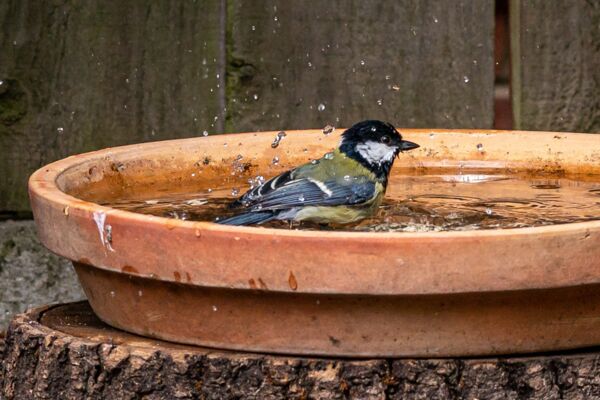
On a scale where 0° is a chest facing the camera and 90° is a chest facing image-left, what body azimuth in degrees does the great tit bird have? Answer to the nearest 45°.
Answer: approximately 270°

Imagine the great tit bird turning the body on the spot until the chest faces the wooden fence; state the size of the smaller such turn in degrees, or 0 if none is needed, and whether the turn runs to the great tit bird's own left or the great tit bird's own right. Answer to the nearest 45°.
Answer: approximately 90° to the great tit bird's own left
